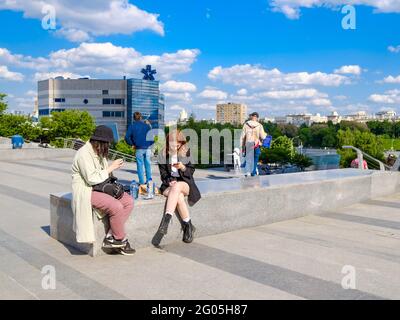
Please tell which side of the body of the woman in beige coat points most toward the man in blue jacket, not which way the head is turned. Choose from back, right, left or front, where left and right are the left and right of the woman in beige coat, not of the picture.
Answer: left

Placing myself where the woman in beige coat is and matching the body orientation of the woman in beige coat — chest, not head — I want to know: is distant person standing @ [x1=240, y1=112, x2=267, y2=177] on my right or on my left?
on my left

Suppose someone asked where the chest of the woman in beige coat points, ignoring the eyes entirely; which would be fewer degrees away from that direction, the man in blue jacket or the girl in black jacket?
the girl in black jacket

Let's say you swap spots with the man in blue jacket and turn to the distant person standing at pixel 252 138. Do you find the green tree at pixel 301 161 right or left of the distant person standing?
left

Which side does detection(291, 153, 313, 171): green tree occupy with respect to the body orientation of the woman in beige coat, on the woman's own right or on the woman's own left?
on the woman's own left

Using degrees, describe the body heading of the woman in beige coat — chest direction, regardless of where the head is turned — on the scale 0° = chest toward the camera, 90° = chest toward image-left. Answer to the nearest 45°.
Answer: approximately 270°

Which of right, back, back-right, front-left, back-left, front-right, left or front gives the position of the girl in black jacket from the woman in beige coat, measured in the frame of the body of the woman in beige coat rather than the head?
front-left

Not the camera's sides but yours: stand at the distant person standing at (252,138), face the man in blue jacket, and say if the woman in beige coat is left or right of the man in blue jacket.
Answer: left
